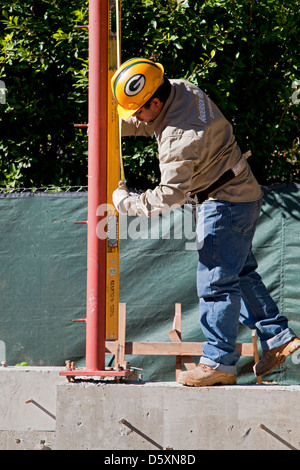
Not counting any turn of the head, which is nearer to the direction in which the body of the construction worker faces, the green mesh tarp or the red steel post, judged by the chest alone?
the red steel post

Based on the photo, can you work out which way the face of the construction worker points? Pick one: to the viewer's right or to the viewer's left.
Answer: to the viewer's left

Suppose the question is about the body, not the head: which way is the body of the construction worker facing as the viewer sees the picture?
to the viewer's left
